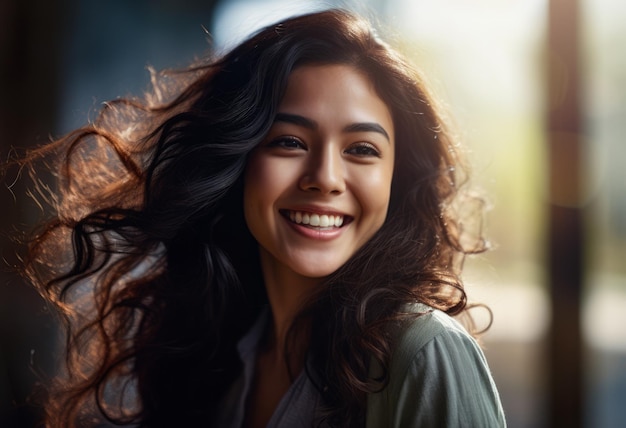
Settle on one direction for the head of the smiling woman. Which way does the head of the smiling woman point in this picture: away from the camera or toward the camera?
toward the camera

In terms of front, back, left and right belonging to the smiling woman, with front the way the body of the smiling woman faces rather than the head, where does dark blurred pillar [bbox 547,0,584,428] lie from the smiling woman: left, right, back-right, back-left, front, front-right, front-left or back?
back

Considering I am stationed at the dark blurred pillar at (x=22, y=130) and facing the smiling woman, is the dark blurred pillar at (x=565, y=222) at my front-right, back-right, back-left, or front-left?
front-left

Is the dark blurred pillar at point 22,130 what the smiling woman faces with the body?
no

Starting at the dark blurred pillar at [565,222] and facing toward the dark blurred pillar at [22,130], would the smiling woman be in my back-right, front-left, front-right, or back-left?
front-left
